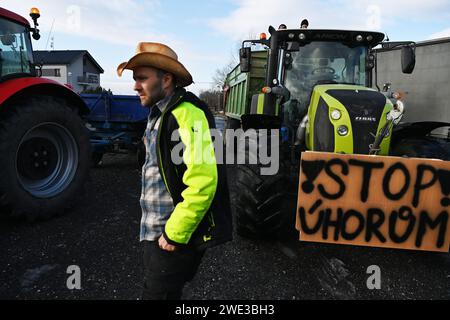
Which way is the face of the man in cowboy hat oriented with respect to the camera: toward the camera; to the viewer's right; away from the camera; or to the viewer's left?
to the viewer's left

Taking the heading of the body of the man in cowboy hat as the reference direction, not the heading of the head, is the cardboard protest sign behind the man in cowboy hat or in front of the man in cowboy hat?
behind

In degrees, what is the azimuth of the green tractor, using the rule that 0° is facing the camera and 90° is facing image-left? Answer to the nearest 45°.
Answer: approximately 315°

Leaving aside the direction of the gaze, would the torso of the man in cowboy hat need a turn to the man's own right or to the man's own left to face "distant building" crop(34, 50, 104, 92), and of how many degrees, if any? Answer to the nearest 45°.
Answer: approximately 90° to the man's own right

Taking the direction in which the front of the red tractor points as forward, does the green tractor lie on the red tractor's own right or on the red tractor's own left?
on the red tractor's own left

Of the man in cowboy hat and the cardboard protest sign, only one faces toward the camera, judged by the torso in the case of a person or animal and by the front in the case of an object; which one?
the cardboard protest sign

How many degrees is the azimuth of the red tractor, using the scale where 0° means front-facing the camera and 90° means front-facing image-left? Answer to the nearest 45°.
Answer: approximately 45°

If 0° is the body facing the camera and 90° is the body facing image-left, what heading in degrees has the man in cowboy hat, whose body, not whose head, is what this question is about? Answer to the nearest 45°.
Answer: approximately 90°

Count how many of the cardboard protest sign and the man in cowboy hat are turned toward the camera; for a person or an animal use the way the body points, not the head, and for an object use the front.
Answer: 1

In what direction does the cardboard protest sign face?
toward the camera

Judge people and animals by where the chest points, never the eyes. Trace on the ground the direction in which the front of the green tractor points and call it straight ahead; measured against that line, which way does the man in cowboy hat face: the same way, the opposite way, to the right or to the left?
to the right

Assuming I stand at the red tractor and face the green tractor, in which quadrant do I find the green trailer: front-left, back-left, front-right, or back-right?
front-left

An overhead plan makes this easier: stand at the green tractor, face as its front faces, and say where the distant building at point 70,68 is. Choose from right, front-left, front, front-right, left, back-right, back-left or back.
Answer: back
